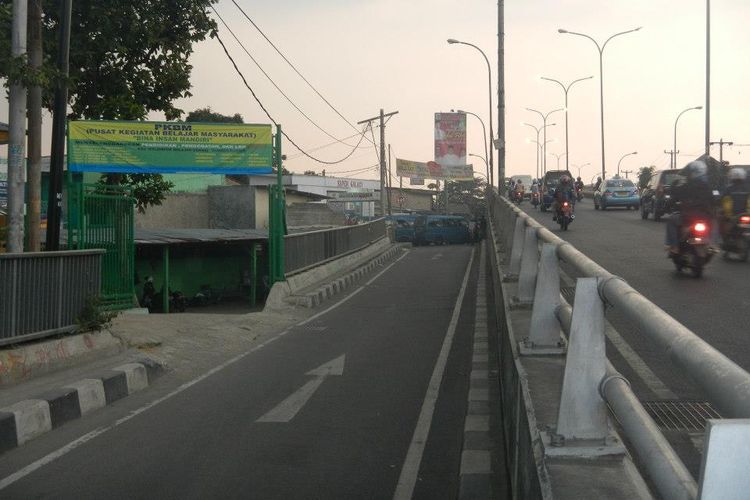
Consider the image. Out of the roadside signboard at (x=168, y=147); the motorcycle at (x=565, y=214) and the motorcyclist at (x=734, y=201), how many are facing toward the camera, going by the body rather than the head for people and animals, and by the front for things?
1

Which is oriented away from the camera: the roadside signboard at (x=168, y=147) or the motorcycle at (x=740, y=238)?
the motorcycle

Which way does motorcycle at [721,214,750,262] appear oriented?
away from the camera

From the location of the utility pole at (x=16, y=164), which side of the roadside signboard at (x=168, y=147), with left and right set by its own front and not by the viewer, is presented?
right

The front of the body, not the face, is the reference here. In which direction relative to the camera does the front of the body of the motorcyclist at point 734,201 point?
away from the camera

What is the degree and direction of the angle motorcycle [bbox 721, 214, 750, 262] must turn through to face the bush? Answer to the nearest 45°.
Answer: approximately 135° to its left

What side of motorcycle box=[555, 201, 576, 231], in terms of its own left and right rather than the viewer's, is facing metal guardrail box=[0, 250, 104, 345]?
back

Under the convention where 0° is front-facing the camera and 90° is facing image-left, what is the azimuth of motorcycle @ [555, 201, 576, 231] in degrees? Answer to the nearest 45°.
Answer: approximately 180°
